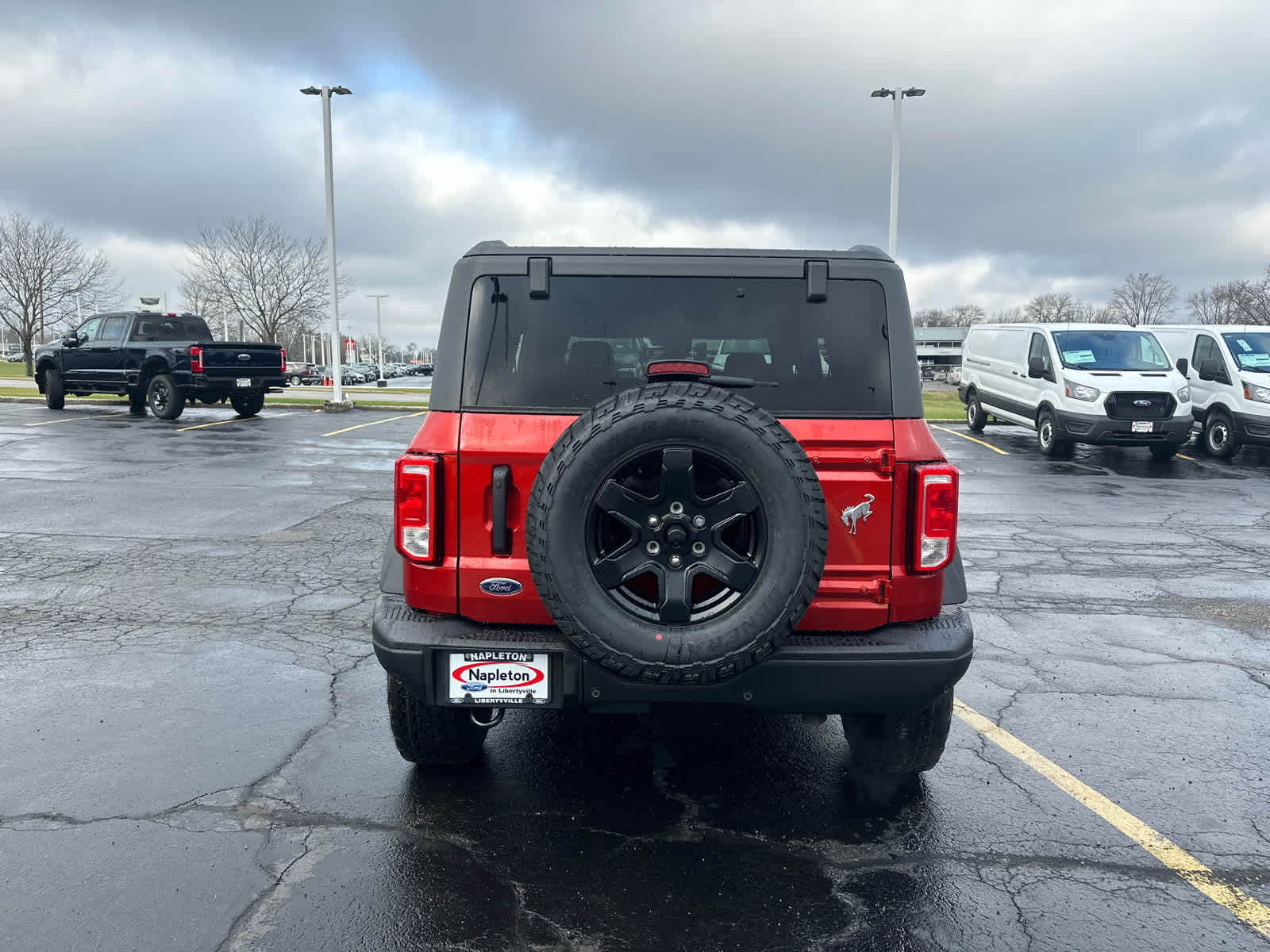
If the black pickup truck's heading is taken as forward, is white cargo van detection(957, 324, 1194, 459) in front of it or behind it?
behind

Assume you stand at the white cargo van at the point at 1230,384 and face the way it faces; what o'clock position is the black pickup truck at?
The black pickup truck is roughly at 4 o'clock from the white cargo van.

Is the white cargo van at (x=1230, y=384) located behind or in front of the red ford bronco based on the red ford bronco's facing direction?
in front

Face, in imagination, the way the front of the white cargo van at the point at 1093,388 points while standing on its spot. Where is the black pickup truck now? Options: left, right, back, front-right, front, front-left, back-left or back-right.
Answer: back-right

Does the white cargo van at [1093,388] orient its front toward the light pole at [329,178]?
no

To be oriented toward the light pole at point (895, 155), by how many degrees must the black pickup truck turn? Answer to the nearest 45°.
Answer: approximately 135° to its right

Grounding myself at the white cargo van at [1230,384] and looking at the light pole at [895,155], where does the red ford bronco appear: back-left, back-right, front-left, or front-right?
back-left

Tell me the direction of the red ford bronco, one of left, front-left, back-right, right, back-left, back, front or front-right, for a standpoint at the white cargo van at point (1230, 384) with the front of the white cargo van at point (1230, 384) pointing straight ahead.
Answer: front-right

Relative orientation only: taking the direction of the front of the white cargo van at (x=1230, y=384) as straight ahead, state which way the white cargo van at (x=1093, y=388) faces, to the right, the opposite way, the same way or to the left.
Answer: the same way

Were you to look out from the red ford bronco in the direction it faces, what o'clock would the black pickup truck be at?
The black pickup truck is roughly at 11 o'clock from the red ford bronco.

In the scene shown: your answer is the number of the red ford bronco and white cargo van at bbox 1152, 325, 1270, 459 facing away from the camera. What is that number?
1

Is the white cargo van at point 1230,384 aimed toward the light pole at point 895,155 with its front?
no

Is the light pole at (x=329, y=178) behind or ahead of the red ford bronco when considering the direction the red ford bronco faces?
ahead

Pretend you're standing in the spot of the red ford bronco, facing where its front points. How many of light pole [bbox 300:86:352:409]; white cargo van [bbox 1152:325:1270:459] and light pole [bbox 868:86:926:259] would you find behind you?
0

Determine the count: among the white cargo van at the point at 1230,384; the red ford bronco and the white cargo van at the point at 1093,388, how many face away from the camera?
1

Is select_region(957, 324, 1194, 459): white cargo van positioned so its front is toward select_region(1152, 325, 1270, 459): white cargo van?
no

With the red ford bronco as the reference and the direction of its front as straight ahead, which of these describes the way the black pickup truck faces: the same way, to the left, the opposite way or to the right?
to the left

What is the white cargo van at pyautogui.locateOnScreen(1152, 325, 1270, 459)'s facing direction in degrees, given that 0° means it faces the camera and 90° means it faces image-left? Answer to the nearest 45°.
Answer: approximately 315°

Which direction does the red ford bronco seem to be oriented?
away from the camera

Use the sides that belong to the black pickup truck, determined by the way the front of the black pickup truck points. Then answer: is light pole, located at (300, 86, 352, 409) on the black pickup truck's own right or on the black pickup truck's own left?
on the black pickup truck's own right

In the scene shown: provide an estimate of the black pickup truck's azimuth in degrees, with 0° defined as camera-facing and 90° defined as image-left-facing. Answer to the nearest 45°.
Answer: approximately 135°

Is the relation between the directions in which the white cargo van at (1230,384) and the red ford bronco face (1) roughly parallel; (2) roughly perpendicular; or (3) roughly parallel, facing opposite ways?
roughly parallel, facing opposite ways

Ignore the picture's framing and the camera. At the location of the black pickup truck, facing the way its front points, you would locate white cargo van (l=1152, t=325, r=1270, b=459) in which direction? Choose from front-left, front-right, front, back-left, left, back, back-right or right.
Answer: back
